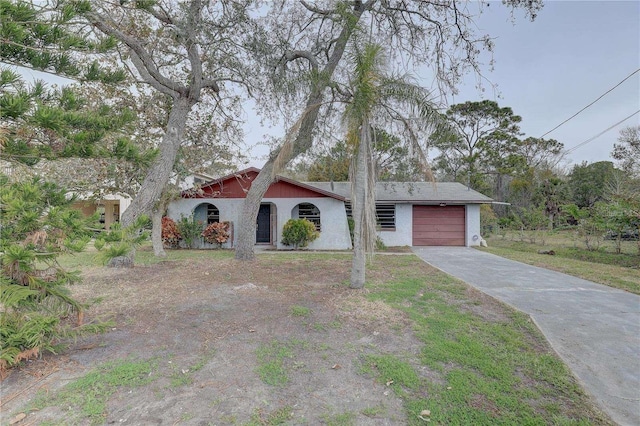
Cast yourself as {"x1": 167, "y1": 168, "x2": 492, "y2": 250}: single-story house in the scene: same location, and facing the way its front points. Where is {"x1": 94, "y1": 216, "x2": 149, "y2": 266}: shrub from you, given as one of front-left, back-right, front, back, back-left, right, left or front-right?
front

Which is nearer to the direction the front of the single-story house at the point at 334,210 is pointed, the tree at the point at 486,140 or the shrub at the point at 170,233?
the shrub

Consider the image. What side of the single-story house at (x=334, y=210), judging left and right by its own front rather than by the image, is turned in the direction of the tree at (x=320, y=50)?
front

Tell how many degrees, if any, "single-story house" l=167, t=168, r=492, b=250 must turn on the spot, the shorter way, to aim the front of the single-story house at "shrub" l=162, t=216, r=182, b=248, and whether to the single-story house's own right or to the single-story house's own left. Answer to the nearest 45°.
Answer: approximately 90° to the single-story house's own right

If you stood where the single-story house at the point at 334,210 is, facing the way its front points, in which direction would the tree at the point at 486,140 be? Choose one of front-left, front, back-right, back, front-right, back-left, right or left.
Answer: back-left

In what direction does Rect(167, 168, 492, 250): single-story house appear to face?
toward the camera

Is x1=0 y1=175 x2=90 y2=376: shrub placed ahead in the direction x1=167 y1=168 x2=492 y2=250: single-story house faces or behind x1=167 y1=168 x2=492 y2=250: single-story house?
ahead

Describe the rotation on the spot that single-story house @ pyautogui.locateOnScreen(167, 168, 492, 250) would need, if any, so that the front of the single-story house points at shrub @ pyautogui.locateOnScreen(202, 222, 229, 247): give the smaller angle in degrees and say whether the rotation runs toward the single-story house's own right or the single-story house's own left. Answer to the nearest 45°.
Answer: approximately 90° to the single-story house's own right

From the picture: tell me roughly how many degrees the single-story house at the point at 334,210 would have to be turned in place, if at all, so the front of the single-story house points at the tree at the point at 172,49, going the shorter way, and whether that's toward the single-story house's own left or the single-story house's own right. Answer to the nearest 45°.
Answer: approximately 45° to the single-story house's own right
